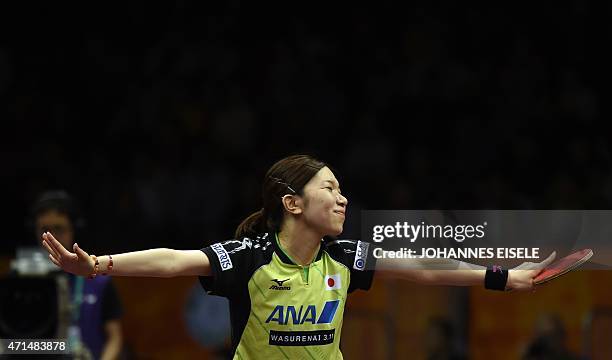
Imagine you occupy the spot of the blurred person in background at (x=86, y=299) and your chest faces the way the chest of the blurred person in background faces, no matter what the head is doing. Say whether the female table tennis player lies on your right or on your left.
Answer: on your left

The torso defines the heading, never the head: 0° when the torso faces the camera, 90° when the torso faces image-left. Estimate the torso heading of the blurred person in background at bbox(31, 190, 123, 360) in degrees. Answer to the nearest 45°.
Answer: approximately 45°

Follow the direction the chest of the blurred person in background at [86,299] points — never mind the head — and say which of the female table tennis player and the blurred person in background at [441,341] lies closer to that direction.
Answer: the female table tennis player

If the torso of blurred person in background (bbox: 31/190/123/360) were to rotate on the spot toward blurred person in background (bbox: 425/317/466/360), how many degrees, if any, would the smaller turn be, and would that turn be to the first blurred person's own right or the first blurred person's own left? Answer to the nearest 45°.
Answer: approximately 135° to the first blurred person's own left

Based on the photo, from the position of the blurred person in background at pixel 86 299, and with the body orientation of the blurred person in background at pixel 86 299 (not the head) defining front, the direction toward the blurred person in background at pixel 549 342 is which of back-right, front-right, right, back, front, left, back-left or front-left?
back-left
